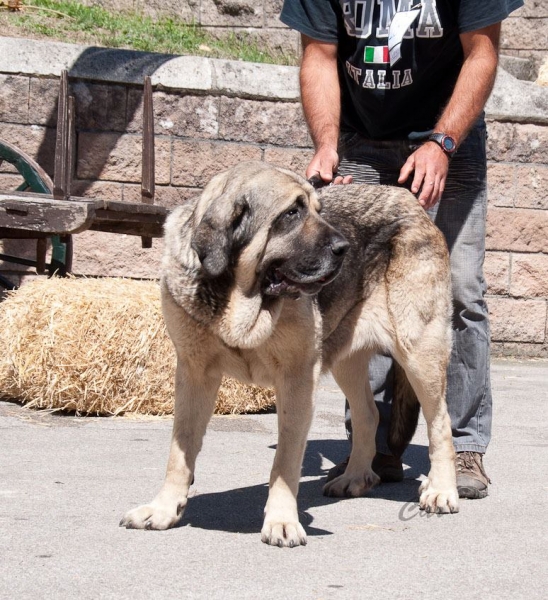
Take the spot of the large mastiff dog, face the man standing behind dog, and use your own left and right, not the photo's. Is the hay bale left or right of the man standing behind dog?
left

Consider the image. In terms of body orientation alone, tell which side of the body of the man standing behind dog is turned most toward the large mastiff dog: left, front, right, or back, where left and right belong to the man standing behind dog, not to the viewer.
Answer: front

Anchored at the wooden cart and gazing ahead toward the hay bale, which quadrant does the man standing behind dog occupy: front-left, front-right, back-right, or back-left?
front-left

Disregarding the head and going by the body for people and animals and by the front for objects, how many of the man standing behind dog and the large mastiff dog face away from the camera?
0

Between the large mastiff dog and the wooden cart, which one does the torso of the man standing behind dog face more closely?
the large mastiff dog

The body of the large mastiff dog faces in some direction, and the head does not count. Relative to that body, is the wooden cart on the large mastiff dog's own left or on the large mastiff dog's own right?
on the large mastiff dog's own right

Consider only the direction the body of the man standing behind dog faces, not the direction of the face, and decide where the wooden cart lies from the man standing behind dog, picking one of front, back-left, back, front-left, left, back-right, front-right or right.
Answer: back-right

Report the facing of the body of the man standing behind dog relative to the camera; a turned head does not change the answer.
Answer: toward the camera

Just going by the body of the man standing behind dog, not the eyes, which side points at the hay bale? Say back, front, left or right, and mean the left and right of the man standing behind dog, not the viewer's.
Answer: right

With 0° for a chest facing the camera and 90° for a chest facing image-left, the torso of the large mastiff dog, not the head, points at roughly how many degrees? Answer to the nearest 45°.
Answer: approximately 45°
